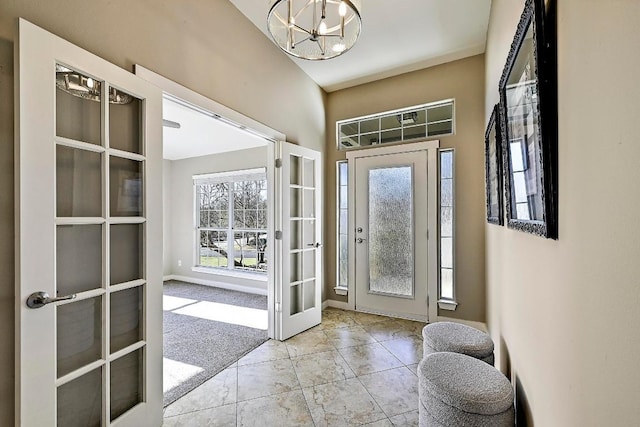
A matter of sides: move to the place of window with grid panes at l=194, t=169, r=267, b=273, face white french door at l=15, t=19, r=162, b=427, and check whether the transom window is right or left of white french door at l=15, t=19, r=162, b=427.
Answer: left

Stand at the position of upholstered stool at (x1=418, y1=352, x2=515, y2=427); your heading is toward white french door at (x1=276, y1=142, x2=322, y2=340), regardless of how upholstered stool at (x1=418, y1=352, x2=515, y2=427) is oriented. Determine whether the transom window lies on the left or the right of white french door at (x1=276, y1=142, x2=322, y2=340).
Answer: right

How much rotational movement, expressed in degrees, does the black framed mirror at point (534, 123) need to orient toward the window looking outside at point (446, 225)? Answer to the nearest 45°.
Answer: approximately 90° to its right

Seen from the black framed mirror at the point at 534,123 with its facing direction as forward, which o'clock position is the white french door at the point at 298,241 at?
The white french door is roughly at 1 o'clock from the black framed mirror.

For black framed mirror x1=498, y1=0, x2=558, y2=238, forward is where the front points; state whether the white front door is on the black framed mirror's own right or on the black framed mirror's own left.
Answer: on the black framed mirror's own right

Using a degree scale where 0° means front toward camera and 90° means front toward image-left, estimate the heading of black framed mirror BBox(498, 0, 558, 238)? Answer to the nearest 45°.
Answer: approximately 90°
